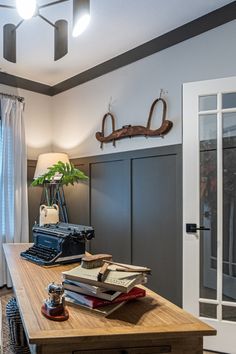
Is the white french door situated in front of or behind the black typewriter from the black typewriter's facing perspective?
behind

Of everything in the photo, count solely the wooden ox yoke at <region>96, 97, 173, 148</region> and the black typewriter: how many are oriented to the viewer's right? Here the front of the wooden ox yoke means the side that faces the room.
0

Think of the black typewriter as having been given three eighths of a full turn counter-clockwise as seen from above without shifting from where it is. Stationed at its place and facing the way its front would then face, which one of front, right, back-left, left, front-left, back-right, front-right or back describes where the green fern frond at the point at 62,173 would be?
left

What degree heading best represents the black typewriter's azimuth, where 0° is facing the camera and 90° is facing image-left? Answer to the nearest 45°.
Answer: approximately 45°

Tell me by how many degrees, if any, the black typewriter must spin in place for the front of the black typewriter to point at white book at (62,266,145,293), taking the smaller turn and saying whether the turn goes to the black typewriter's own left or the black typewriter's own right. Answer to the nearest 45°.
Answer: approximately 45° to the black typewriter's own left

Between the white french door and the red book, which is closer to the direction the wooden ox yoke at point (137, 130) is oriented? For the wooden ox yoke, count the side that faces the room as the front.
the red book
